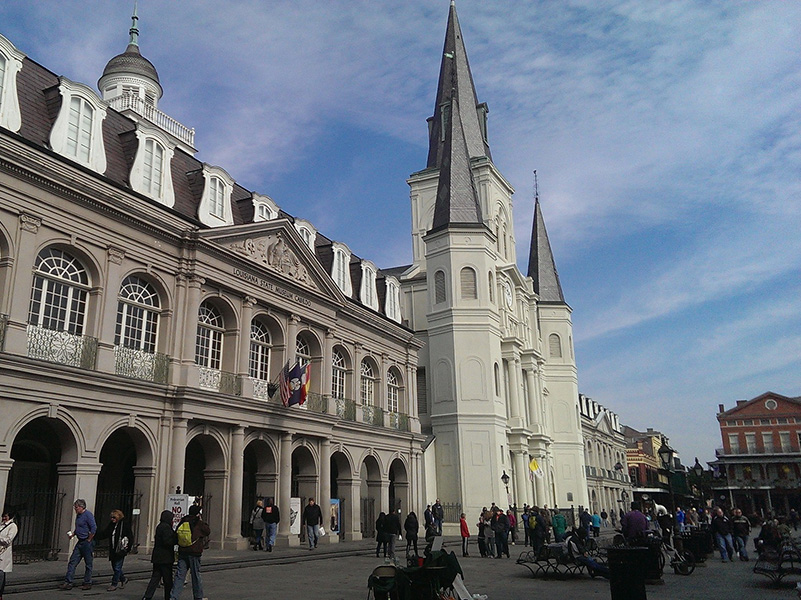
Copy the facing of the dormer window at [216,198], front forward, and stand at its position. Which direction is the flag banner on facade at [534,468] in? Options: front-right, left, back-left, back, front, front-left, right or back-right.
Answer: left

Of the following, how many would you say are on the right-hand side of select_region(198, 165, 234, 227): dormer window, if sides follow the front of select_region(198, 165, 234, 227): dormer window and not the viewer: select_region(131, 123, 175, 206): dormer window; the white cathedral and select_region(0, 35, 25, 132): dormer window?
2

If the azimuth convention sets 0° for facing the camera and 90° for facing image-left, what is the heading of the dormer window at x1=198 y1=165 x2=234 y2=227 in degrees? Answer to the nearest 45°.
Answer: approximately 315°

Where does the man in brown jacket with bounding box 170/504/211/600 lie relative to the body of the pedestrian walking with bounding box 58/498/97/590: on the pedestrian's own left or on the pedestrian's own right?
on the pedestrian's own left

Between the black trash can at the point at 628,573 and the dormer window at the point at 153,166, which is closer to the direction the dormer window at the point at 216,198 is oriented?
the black trash can

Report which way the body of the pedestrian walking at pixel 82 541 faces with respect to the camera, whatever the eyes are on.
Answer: to the viewer's left

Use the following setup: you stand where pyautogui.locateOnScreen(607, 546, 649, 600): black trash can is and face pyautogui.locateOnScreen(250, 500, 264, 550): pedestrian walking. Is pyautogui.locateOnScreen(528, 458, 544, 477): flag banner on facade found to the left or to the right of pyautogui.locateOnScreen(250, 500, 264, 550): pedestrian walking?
right

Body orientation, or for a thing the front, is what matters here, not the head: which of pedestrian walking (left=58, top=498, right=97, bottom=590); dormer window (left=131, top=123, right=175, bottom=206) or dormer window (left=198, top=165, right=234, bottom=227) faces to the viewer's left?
the pedestrian walking

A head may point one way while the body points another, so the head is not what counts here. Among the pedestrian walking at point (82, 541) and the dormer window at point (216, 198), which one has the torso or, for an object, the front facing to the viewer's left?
the pedestrian walking

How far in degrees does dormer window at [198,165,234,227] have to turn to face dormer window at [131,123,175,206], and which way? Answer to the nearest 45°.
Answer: approximately 90° to its right

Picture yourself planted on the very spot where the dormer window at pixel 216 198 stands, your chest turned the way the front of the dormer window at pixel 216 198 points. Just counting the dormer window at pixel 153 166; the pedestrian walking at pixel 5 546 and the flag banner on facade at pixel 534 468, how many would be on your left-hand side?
1

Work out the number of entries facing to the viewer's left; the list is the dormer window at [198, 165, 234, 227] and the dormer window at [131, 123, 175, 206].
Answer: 0

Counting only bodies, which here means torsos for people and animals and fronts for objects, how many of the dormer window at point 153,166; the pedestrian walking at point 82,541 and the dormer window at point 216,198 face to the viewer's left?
1
